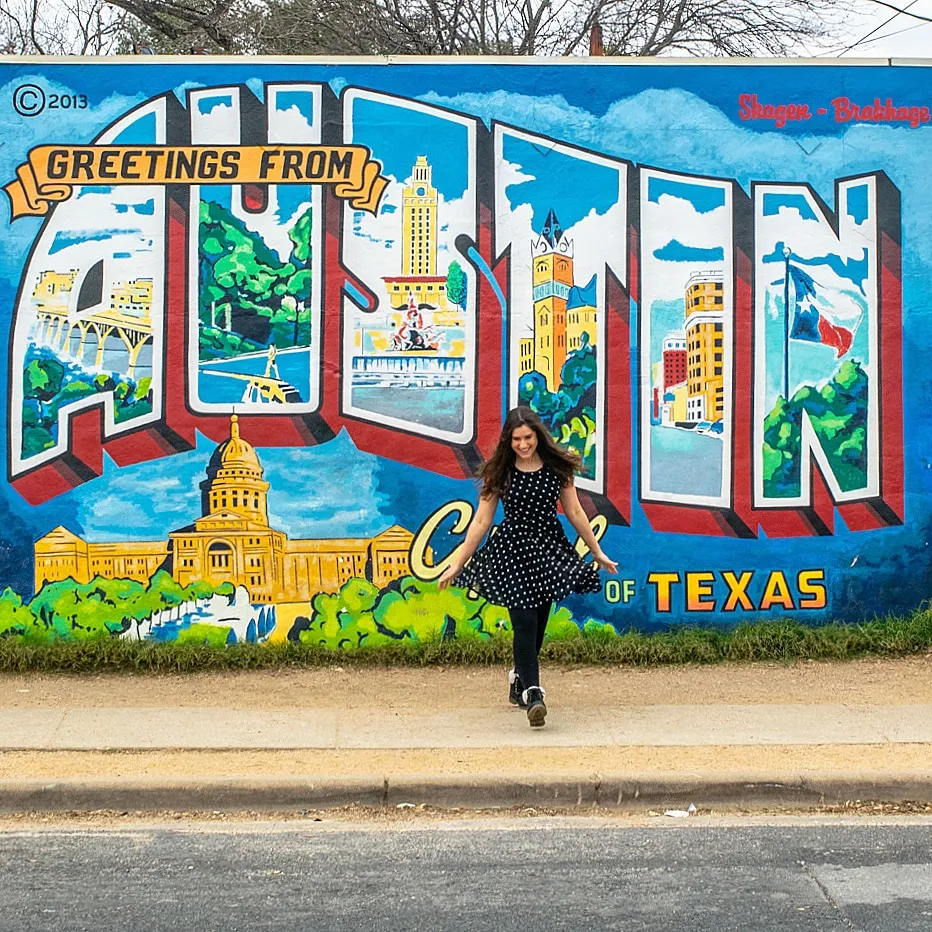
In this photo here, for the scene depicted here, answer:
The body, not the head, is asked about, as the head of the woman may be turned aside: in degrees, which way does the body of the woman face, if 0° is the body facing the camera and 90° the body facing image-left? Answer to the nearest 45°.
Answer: approximately 0°
